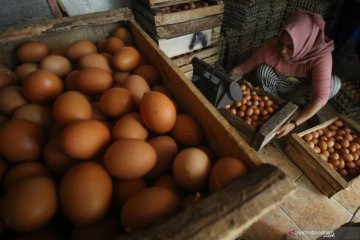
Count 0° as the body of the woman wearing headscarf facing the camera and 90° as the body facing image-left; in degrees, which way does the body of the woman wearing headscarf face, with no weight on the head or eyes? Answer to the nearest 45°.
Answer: approximately 45°

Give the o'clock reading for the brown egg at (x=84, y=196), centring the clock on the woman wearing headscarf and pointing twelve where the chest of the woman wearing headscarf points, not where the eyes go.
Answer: The brown egg is roughly at 11 o'clock from the woman wearing headscarf.

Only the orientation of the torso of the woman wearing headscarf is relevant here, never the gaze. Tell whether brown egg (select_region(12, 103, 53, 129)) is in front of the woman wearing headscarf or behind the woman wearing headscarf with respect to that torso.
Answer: in front

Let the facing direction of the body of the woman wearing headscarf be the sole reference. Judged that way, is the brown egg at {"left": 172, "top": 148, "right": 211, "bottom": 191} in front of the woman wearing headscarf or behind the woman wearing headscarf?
in front

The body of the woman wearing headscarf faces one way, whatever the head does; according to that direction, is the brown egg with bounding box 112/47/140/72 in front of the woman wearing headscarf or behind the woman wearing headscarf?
in front

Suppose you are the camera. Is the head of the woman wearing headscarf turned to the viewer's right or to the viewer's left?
to the viewer's left
